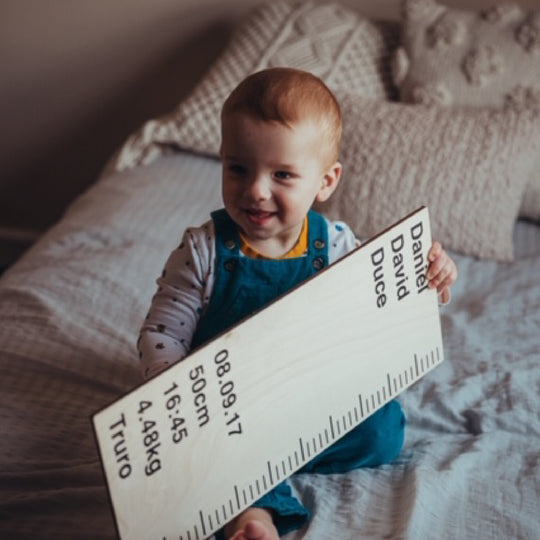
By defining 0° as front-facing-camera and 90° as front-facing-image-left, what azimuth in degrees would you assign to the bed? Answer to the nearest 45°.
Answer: approximately 45°

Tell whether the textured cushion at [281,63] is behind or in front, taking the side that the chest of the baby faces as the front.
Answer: behind
